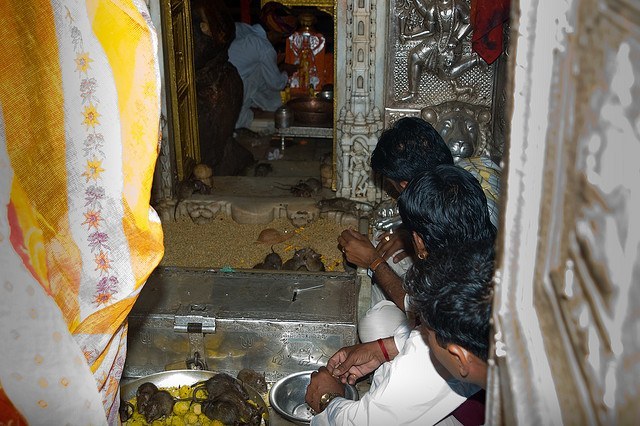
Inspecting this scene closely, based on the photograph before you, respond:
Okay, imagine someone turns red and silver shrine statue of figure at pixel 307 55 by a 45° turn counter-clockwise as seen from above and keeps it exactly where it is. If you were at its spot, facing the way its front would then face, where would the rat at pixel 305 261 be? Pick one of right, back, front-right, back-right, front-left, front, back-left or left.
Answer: front-right

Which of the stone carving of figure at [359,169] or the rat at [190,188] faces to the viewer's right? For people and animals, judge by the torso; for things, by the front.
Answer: the rat

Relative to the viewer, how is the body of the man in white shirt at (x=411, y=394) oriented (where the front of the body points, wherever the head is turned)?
to the viewer's left

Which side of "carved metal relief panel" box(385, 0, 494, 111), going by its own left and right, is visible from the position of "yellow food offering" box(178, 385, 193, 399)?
front

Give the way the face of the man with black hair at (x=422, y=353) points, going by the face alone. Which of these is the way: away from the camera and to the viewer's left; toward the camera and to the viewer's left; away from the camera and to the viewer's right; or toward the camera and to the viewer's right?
away from the camera and to the viewer's left

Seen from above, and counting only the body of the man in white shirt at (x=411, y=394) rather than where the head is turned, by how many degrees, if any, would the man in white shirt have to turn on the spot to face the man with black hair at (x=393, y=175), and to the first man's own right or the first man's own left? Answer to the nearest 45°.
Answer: approximately 90° to the first man's own right

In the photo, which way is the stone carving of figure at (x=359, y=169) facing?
toward the camera

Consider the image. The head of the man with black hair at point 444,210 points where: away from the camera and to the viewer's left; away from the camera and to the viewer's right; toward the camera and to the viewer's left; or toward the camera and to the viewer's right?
away from the camera and to the viewer's left

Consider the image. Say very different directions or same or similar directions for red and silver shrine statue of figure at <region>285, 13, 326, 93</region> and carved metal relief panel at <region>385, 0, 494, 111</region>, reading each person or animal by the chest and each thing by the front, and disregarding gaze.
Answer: same or similar directions

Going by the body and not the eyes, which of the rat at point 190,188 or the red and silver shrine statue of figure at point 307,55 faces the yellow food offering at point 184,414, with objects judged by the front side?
the red and silver shrine statue of figure

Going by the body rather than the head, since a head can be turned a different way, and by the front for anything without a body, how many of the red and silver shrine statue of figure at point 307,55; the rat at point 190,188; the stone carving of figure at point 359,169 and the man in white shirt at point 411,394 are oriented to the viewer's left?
1

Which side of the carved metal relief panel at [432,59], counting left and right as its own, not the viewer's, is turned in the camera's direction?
front

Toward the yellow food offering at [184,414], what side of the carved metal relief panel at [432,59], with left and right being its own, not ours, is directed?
front

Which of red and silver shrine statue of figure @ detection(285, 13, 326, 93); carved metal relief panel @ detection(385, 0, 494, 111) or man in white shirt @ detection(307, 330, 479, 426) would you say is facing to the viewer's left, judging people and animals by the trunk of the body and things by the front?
the man in white shirt

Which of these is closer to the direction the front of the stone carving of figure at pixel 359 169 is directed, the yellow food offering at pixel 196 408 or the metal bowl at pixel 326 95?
the yellow food offering

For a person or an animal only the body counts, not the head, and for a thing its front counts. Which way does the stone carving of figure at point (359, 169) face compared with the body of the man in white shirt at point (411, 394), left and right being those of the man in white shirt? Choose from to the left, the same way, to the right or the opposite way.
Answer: to the left

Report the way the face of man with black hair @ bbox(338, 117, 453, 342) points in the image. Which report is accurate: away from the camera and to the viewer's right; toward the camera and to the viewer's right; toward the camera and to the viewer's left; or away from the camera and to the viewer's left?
away from the camera and to the viewer's left
